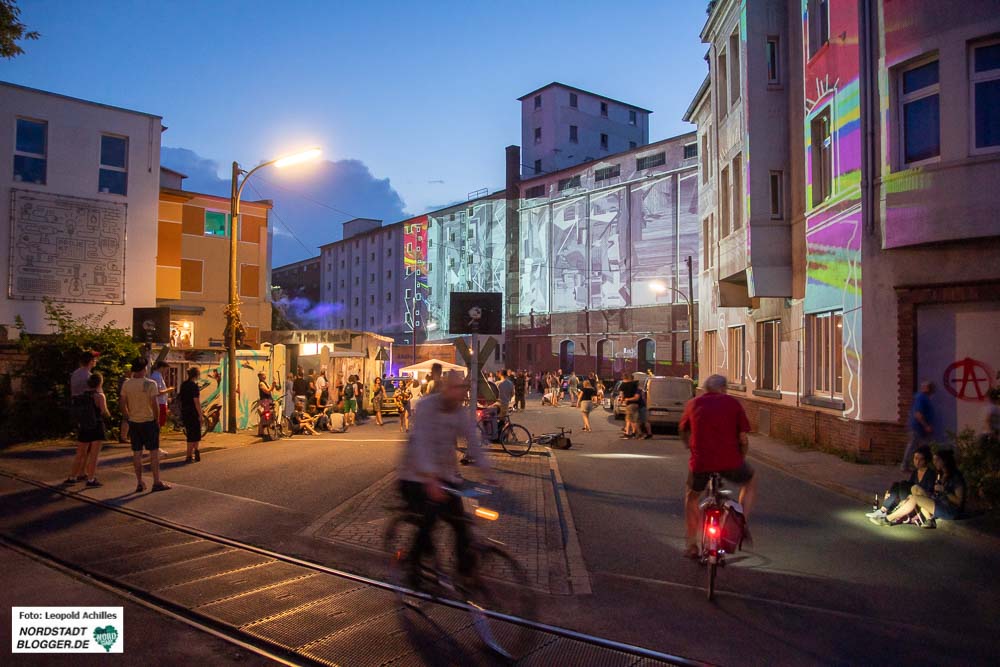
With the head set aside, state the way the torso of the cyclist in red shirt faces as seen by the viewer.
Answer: away from the camera

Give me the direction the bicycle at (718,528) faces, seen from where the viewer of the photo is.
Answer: facing away from the viewer

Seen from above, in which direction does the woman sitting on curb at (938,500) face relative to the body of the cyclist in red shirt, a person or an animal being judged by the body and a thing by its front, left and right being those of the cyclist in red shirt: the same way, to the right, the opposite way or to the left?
to the left

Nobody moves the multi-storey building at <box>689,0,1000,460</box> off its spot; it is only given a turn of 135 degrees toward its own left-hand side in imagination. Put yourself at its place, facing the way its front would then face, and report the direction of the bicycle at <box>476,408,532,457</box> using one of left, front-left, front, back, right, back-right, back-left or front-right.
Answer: back

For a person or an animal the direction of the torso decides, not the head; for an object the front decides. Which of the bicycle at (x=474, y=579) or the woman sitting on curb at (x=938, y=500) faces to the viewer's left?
the woman sitting on curb

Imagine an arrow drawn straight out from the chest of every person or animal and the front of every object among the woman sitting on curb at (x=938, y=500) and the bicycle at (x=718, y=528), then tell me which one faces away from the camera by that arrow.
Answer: the bicycle

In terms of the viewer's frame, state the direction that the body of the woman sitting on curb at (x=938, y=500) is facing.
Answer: to the viewer's left

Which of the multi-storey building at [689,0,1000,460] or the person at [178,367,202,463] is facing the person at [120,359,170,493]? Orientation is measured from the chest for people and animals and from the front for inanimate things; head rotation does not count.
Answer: the multi-storey building

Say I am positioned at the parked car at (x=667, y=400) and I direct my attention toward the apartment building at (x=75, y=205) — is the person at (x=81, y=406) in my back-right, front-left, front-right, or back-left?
front-left

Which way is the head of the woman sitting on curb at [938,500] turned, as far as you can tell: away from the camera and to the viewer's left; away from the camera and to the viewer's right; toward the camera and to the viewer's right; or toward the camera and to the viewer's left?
toward the camera and to the viewer's left

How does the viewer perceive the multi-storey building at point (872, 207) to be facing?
facing the viewer and to the left of the viewer

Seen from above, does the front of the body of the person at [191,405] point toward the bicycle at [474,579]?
no

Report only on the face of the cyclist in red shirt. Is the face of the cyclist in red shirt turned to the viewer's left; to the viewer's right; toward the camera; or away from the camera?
away from the camera

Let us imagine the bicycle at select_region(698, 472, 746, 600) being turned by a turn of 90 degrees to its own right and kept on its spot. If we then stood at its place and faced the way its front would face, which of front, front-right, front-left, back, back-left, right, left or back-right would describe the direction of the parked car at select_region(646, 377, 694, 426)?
left

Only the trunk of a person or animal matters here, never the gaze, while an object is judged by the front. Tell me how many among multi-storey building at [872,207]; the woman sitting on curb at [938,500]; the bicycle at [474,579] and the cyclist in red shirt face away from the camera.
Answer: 1

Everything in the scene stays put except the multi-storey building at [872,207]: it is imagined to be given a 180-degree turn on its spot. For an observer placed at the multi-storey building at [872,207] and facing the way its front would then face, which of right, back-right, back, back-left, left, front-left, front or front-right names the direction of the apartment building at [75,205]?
back-left

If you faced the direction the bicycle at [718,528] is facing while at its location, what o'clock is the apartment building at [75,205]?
The apartment building is roughly at 10 o'clock from the bicycle.
